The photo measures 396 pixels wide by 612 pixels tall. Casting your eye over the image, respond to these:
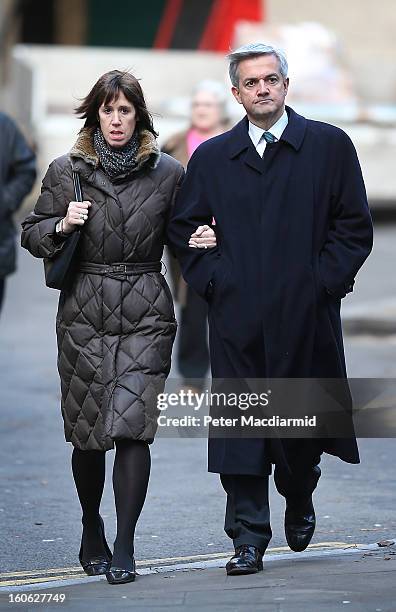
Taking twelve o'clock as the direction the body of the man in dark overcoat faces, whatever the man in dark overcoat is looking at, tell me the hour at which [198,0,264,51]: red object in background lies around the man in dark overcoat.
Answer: The red object in background is roughly at 6 o'clock from the man in dark overcoat.

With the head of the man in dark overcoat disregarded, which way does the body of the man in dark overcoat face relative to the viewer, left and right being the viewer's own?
facing the viewer

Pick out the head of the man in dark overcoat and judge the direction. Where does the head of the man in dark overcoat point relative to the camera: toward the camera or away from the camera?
toward the camera

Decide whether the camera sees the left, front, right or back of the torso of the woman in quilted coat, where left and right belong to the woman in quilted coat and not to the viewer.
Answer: front

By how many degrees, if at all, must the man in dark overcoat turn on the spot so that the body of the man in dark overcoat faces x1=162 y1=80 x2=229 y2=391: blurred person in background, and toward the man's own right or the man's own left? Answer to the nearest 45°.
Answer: approximately 180°

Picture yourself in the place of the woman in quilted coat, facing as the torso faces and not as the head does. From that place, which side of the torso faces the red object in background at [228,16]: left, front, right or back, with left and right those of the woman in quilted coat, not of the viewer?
back

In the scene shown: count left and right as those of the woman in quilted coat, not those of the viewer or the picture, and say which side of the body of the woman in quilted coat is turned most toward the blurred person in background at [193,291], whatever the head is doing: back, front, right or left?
back

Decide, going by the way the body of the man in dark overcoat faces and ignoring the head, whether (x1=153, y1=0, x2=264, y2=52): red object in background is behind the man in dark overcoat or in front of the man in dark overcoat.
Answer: behind

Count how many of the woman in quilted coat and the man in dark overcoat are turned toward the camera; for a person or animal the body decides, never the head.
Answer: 2

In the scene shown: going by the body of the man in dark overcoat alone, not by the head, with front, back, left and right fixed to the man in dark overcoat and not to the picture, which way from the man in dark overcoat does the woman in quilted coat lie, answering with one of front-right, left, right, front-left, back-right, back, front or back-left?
right
